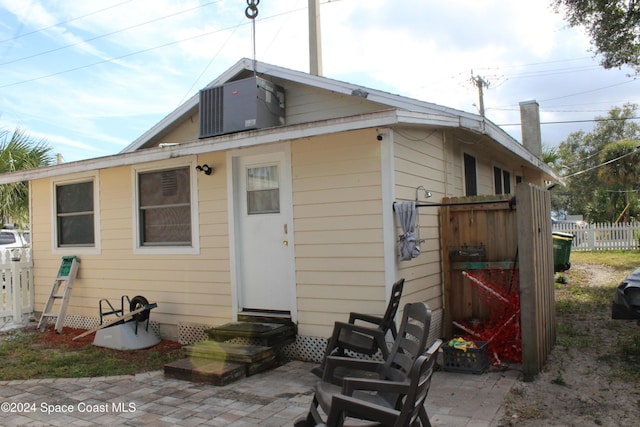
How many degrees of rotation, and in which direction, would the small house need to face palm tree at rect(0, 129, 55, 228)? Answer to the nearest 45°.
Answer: approximately 90° to its right

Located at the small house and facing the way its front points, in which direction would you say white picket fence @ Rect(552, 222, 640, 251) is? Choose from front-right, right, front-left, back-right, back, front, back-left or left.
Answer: back

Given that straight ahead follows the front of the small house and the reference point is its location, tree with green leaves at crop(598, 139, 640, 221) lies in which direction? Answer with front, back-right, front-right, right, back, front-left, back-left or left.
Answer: back

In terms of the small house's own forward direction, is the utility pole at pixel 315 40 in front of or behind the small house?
behind

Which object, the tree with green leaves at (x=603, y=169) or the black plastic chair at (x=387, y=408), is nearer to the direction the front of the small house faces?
the black plastic chair

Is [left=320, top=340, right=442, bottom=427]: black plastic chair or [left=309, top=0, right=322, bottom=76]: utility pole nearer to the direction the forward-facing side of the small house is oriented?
the black plastic chair

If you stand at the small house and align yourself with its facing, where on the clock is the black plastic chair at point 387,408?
The black plastic chair is roughly at 10 o'clock from the small house.

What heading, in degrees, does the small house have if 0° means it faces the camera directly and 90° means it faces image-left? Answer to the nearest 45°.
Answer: approximately 45°

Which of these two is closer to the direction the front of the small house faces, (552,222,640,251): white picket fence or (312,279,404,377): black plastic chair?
the black plastic chair
